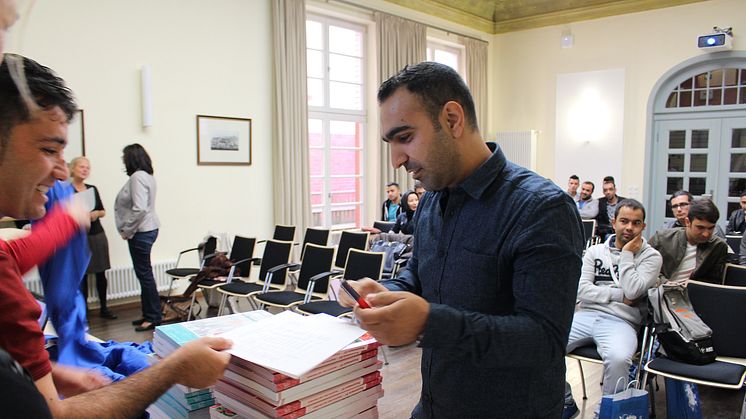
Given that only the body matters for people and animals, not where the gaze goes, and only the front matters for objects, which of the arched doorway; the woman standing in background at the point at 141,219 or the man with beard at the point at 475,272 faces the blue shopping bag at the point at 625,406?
the arched doorway

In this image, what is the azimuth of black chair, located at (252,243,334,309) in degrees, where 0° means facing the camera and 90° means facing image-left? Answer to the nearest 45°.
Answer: approximately 45°

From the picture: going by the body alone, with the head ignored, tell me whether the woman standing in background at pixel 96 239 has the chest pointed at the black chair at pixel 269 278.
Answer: yes

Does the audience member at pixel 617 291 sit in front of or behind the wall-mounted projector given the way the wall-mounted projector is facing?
in front

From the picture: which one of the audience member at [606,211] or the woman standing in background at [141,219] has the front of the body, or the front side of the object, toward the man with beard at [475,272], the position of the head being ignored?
the audience member

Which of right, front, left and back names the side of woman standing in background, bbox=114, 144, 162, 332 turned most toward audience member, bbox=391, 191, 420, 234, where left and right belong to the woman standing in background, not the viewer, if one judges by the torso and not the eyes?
back

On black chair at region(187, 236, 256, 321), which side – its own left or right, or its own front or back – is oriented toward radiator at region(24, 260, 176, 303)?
right

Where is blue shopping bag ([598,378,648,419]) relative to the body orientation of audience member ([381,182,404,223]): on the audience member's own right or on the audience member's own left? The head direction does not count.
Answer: on the audience member's own left

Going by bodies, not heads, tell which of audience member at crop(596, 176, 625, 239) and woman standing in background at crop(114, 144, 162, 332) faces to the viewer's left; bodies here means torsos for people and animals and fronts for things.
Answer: the woman standing in background

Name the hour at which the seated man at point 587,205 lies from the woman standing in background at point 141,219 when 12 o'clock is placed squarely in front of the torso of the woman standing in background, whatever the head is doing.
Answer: The seated man is roughly at 6 o'clock from the woman standing in background.
